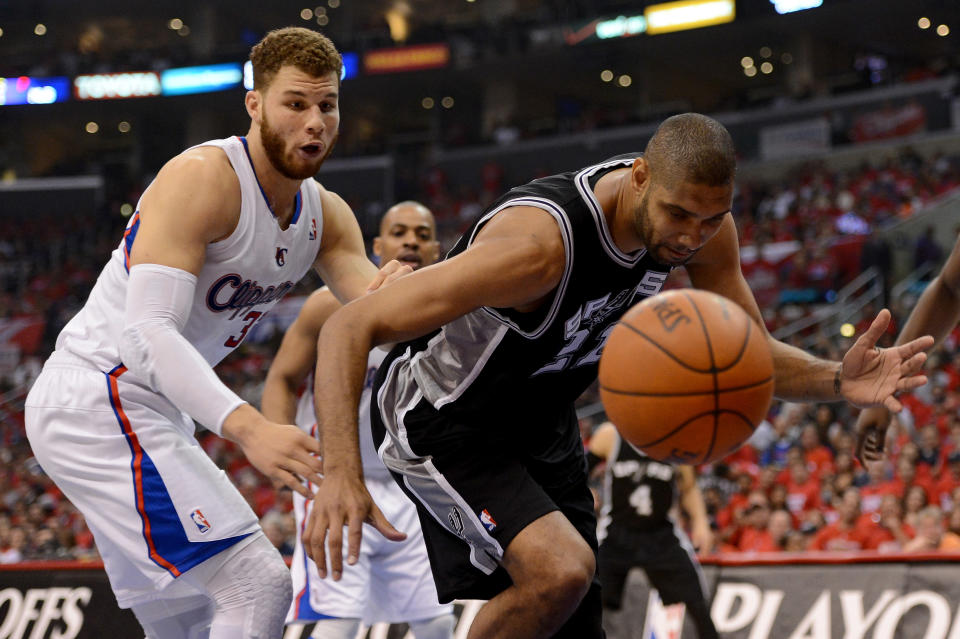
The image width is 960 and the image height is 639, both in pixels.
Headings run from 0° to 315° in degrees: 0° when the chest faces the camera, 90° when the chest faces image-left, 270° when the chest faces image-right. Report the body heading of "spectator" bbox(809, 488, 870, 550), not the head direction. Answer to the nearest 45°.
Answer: approximately 0°

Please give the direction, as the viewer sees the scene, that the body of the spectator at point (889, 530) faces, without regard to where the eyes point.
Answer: toward the camera

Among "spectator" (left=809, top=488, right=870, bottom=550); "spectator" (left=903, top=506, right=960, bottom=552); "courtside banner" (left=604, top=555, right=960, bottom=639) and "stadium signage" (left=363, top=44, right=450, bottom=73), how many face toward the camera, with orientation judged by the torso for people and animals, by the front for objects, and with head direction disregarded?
4

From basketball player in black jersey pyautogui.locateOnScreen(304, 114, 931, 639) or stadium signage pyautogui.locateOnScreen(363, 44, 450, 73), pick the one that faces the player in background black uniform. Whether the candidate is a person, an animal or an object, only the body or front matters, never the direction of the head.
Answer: the stadium signage

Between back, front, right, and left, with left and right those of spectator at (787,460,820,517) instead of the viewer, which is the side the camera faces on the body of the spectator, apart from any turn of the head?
front

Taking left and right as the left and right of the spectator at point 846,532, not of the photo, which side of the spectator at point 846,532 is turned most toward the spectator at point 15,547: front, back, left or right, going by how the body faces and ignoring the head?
right

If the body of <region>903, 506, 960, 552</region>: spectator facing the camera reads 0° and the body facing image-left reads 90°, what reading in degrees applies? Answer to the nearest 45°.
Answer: approximately 0°

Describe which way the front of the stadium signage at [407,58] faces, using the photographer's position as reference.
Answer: facing the viewer

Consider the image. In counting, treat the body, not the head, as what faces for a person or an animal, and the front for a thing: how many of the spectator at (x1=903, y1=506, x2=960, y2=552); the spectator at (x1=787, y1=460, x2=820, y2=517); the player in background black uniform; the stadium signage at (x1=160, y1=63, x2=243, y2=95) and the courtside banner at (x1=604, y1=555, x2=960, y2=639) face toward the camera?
5

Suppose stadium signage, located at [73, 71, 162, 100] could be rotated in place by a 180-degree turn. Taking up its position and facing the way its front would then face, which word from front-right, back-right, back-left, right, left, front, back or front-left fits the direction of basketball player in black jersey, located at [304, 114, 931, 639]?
back

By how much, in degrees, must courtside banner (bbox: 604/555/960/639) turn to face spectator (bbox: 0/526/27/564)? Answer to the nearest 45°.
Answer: approximately 135° to its right

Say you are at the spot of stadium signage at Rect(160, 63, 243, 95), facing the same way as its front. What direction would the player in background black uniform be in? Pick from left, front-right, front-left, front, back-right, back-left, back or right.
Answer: front

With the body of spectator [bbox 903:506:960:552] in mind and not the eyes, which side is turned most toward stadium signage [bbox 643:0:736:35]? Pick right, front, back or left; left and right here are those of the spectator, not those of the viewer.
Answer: back

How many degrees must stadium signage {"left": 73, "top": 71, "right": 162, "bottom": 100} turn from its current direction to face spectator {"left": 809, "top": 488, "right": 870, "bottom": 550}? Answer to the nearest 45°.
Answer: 0° — it already faces them

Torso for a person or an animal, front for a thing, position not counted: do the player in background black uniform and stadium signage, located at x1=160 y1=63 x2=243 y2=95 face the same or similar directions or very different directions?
same or similar directions

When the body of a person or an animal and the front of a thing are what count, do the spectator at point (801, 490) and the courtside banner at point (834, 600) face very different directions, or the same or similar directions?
same or similar directions

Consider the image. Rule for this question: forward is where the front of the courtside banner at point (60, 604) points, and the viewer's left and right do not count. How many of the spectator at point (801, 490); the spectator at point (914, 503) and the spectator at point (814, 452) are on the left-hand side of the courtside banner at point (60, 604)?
3
